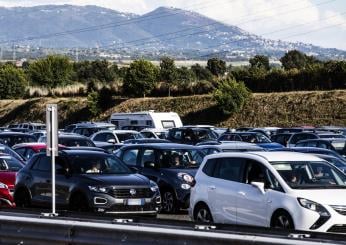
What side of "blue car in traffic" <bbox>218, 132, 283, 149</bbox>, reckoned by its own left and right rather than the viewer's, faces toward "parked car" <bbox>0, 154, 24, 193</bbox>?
right

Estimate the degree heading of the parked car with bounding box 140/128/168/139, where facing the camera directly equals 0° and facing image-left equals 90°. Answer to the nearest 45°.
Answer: approximately 315°

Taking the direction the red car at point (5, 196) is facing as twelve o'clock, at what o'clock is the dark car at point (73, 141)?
The dark car is roughly at 8 o'clock from the red car.

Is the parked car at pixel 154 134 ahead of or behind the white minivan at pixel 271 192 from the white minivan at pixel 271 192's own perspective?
behind

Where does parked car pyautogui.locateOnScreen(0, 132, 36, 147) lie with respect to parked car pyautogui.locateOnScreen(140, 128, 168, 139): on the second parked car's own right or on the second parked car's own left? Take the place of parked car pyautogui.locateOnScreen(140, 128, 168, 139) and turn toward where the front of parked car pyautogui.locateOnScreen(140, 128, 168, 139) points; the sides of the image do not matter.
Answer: on the second parked car's own right

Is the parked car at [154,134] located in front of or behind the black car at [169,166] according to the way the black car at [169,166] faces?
behind

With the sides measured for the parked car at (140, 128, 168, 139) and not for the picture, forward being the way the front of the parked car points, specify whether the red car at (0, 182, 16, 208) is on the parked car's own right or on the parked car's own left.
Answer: on the parked car's own right

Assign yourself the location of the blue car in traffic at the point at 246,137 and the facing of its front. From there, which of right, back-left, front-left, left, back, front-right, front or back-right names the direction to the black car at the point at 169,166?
front-right

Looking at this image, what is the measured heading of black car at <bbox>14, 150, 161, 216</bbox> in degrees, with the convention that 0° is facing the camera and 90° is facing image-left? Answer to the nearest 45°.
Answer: approximately 315°

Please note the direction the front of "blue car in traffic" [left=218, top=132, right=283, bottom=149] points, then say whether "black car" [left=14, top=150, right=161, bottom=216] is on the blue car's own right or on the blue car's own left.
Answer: on the blue car's own right

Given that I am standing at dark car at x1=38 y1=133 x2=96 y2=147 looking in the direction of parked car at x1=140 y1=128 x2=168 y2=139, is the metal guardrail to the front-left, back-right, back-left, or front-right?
back-right

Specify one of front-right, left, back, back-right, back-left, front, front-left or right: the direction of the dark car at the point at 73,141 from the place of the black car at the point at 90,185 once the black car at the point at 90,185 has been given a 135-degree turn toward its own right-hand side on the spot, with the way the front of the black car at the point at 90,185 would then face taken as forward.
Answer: right
